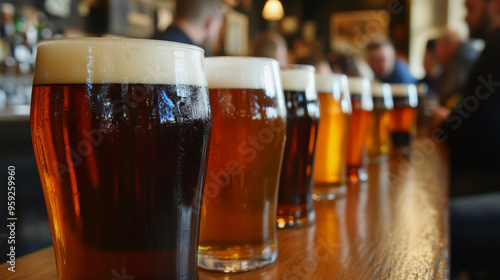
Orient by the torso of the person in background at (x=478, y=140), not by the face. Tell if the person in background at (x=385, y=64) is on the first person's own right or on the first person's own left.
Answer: on the first person's own right

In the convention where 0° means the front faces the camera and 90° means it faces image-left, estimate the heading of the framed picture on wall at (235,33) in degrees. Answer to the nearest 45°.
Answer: approximately 0°

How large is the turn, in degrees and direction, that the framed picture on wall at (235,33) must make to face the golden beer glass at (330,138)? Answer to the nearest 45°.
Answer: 0° — it already faces it

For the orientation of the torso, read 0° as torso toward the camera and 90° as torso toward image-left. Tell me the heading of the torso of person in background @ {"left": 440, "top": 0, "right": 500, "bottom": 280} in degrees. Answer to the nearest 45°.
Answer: approximately 90°

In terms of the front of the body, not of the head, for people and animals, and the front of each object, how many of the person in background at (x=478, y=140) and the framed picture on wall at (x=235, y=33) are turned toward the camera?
1

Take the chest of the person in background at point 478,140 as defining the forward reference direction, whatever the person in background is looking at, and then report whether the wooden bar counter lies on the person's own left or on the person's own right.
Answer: on the person's own left

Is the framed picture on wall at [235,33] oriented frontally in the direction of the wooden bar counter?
yes

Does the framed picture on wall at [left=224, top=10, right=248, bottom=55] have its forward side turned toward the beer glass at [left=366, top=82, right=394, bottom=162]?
yes
